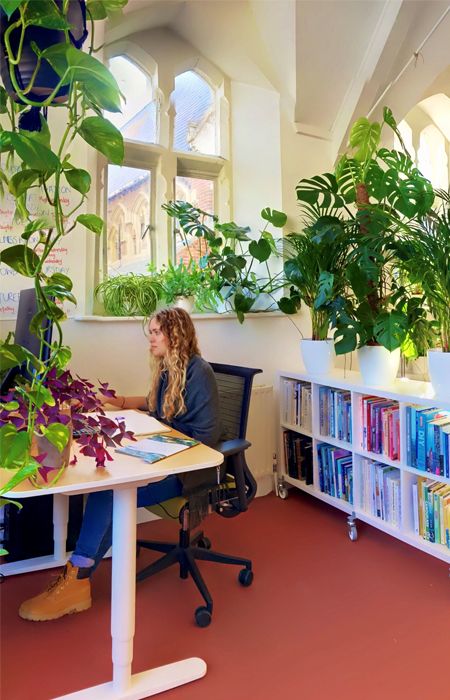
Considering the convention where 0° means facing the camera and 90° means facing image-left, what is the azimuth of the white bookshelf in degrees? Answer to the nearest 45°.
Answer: approximately 45°

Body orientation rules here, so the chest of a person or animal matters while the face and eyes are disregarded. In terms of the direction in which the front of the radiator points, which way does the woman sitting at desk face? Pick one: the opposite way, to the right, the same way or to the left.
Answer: to the right

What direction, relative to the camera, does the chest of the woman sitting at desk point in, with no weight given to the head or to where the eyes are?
to the viewer's left

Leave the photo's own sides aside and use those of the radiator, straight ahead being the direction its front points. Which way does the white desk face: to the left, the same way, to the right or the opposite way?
to the left

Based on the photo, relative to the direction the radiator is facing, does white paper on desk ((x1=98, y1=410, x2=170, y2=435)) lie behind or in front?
in front

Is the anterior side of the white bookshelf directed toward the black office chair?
yes

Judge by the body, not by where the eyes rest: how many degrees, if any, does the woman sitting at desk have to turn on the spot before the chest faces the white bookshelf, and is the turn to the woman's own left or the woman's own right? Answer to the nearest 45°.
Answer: approximately 180°

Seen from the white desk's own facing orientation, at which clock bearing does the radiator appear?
The radiator is roughly at 10 o'clock from the white desk.

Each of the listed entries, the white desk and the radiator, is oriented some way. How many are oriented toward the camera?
1

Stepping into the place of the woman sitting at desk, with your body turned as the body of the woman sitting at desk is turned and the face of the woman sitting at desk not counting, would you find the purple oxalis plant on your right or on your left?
on your left

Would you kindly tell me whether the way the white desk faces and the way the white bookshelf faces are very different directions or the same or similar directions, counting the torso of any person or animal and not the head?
very different directions

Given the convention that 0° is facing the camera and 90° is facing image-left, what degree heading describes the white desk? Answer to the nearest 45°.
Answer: approximately 270°
